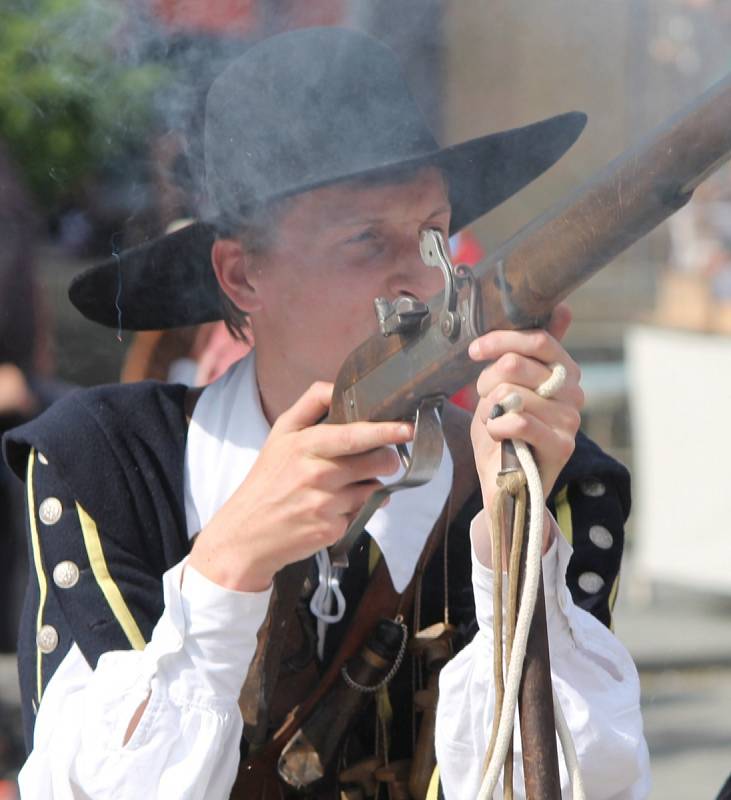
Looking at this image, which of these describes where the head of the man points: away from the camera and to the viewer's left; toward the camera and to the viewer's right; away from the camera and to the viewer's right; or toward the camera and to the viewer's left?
toward the camera and to the viewer's right

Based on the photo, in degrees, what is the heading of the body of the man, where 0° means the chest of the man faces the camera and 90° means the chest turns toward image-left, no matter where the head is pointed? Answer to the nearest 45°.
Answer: approximately 315°
